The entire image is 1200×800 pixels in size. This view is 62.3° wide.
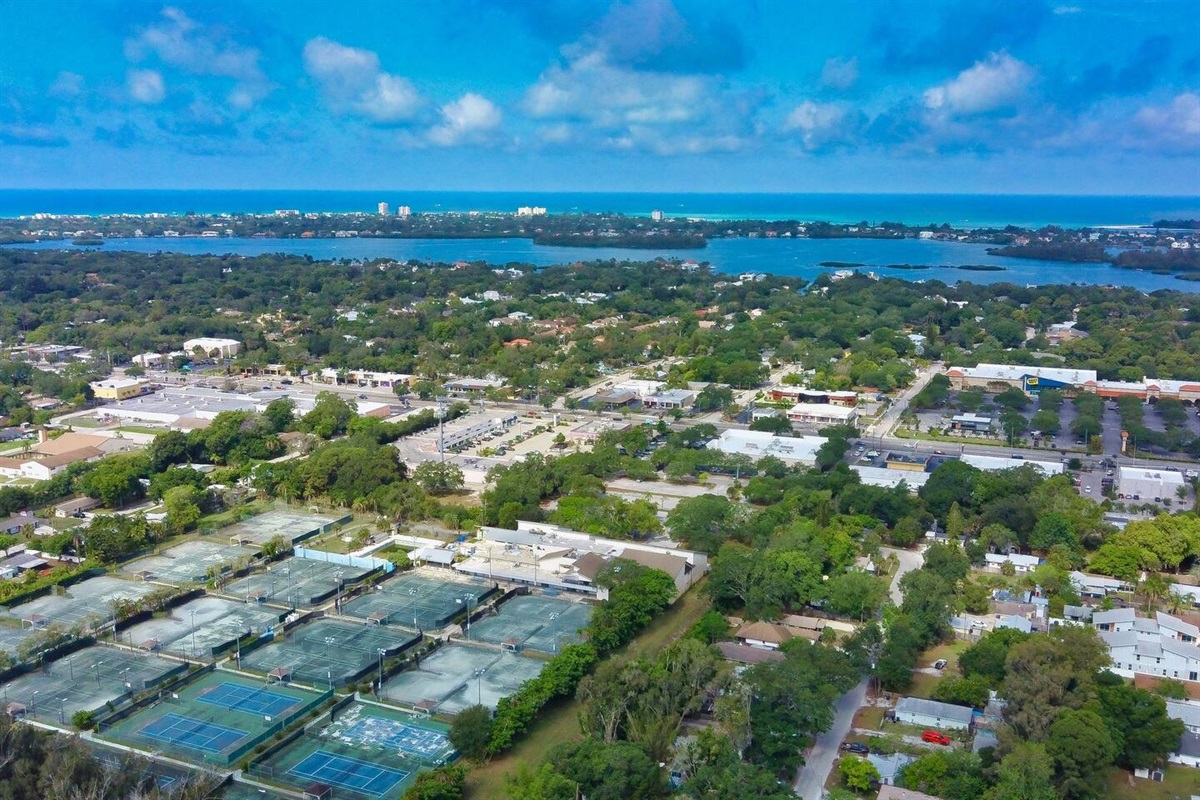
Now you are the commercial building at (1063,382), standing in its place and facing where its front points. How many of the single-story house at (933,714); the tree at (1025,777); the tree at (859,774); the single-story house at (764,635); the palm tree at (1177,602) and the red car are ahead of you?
6

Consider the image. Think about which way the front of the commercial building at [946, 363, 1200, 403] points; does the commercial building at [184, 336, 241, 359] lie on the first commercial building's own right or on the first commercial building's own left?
on the first commercial building's own right

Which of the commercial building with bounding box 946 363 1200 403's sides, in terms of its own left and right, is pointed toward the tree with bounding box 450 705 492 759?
front

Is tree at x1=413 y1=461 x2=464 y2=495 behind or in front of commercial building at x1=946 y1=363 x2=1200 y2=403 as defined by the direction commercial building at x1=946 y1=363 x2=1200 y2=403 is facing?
in front

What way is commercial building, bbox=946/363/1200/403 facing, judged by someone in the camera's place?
facing the viewer

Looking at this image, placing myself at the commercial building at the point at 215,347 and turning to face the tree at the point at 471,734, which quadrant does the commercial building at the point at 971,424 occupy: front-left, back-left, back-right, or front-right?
front-left

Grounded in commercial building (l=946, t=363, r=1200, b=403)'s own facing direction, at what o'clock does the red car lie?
The red car is roughly at 12 o'clock from the commercial building.

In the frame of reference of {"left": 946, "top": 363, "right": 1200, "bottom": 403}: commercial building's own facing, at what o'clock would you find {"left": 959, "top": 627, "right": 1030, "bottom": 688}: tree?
The tree is roughly at 12 o'clock from the commercial building.

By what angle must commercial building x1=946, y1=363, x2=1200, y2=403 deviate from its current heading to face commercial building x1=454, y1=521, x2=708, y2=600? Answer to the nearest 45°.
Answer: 0° — it already faces it

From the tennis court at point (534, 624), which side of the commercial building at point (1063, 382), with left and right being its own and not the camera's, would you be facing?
front

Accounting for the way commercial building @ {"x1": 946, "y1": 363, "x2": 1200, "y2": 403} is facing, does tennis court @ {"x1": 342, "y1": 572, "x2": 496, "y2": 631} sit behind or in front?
in front

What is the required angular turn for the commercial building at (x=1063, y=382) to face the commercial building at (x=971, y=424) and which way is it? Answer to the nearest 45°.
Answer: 0° — it already faces it

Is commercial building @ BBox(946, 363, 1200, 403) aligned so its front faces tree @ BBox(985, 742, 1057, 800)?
yes

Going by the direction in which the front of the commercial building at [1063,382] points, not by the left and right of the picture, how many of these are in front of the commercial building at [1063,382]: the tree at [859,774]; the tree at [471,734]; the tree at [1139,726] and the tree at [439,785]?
4

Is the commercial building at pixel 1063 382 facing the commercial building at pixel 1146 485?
yes

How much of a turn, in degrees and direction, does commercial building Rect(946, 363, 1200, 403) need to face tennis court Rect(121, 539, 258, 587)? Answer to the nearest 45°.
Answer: approximately 45° to its right

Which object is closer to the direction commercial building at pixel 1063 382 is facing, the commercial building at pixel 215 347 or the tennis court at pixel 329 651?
the tennis court

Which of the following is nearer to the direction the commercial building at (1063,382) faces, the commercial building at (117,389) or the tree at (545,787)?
the tree

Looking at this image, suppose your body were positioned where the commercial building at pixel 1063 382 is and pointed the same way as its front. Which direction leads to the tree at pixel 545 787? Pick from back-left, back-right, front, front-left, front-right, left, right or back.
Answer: front

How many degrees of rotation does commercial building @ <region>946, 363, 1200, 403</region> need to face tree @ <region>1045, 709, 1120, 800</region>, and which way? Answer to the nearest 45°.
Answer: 0° — it already faces it

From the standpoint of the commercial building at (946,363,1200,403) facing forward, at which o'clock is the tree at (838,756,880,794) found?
The tree is roughly at 12 o'clock from the commercial building.
